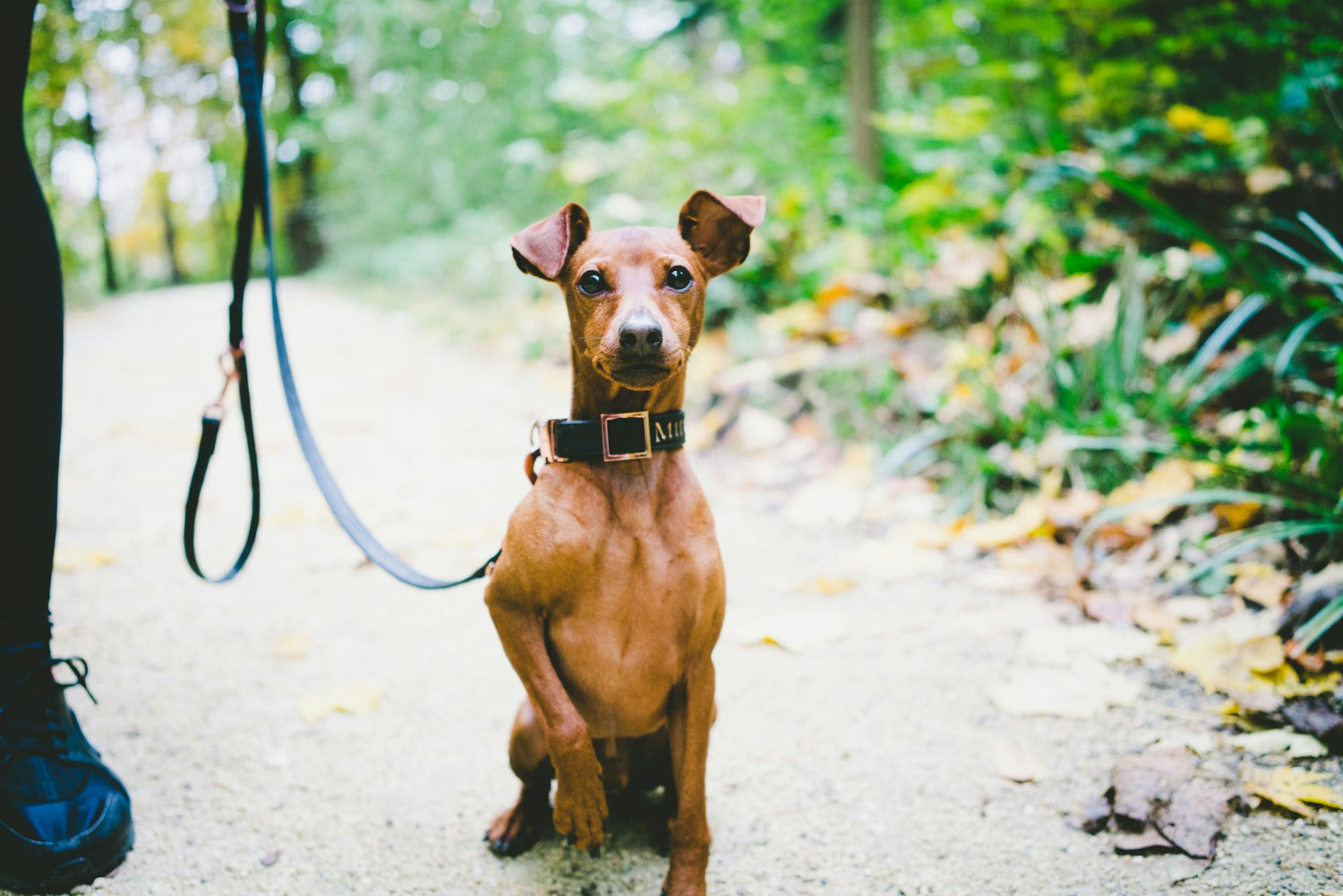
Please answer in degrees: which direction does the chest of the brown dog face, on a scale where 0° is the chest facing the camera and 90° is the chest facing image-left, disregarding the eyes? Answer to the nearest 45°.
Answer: approximately 0°

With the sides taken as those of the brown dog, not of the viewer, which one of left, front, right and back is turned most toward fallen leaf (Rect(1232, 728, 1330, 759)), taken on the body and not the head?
left
